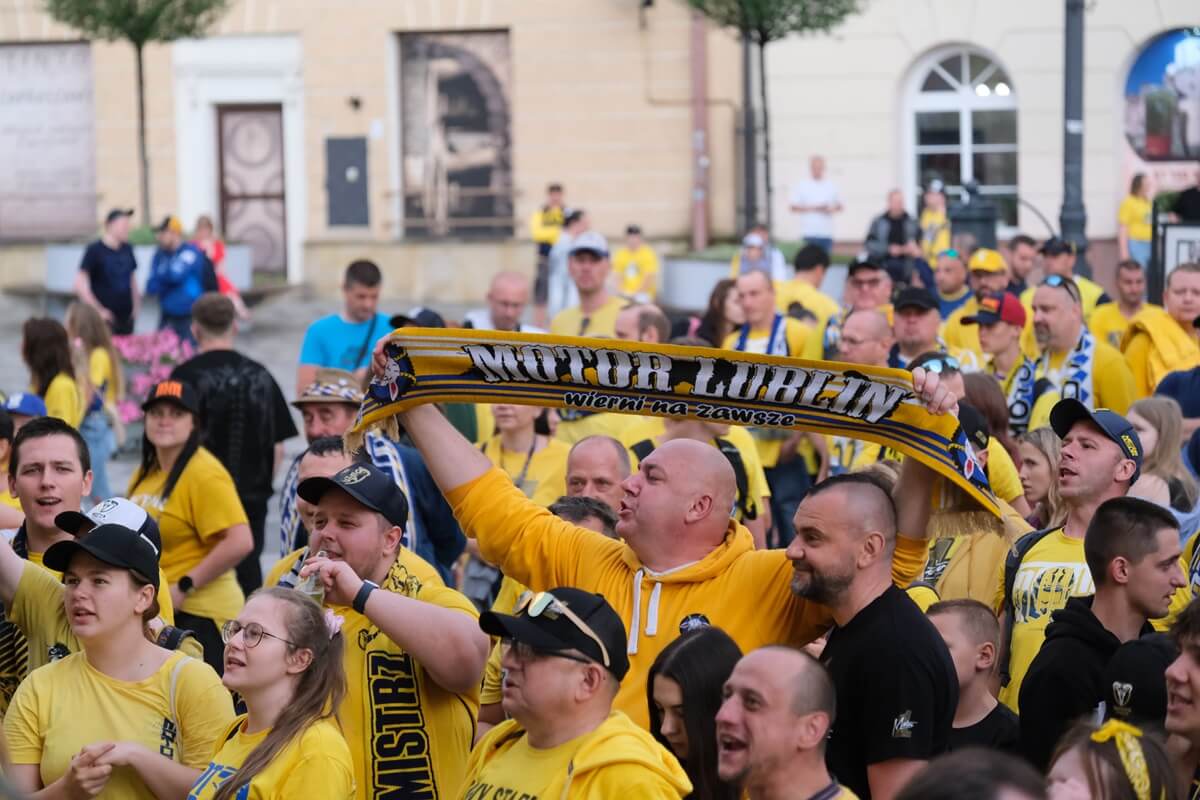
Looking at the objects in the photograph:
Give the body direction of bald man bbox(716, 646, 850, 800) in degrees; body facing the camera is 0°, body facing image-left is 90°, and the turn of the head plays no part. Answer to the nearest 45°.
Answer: approximately 45°

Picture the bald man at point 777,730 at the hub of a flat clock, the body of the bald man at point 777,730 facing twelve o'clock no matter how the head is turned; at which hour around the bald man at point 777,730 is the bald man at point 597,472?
the bald man at point 597,472 is roughly at 4 o'clock from the bald man at point 777,730.

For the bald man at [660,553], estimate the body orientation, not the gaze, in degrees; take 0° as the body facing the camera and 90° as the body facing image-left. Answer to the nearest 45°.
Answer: approximately 45°

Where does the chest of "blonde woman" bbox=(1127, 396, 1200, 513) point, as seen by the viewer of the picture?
to the viewer's left

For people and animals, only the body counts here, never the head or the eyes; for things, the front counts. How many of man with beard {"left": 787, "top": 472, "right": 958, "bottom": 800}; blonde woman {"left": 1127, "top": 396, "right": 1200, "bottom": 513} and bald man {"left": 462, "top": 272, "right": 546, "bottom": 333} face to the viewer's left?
2

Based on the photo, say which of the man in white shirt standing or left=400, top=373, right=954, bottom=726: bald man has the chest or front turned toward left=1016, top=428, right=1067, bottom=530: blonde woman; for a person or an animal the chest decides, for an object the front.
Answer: the man in white shirt standing

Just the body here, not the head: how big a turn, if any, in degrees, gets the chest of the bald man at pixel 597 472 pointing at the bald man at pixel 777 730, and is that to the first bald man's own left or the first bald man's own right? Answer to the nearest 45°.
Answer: approximately 45° to the first bald man's own left

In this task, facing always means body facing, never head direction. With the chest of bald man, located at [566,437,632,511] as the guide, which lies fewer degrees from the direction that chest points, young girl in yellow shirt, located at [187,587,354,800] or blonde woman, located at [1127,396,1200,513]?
the young girl in yellow shirt
